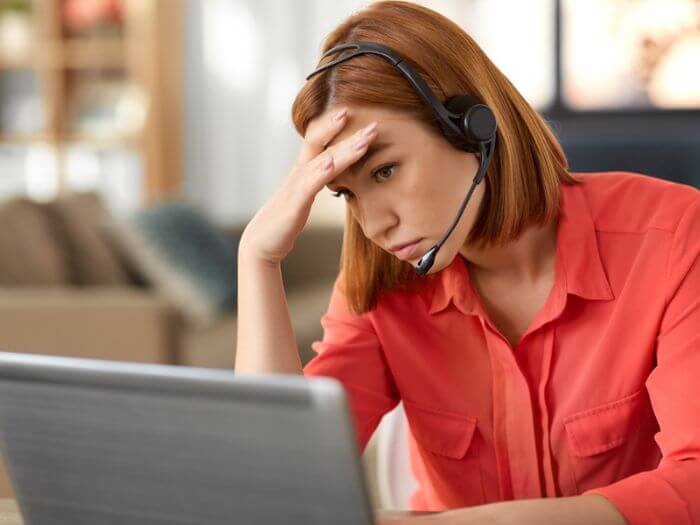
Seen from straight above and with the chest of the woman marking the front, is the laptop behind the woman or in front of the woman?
in front

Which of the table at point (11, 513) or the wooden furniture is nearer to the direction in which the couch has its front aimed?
the table

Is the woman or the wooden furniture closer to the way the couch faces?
the woman

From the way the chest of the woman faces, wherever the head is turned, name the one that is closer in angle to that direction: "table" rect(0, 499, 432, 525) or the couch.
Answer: the table

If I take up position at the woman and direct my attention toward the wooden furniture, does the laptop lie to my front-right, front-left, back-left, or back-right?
back-left

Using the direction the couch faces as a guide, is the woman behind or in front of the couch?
in front

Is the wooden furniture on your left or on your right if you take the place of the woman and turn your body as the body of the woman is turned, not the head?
on your right

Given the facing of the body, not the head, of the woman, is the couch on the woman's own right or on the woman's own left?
on the woman's own right

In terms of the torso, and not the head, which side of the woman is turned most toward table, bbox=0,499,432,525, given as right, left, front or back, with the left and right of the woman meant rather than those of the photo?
front

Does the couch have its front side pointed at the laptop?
yes

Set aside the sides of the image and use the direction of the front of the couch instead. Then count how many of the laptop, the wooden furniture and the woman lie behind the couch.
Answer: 1

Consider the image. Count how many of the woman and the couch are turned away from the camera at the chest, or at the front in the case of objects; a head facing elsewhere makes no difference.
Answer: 0

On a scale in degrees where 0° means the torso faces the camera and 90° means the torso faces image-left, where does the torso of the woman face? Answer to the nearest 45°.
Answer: approximately 45°

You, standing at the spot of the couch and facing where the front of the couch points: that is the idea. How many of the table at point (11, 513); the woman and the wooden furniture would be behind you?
1

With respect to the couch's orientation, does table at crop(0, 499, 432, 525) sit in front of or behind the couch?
in front

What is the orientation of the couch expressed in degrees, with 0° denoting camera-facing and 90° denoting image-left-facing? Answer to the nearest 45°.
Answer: approximately 0°

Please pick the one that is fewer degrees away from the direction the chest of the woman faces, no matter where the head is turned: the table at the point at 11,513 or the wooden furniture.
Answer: the table

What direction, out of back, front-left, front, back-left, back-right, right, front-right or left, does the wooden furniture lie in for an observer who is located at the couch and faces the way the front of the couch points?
back
